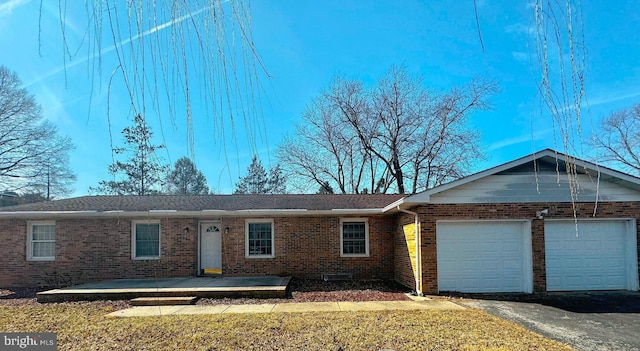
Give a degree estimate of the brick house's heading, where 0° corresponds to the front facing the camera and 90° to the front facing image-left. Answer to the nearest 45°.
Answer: approximately 0°
